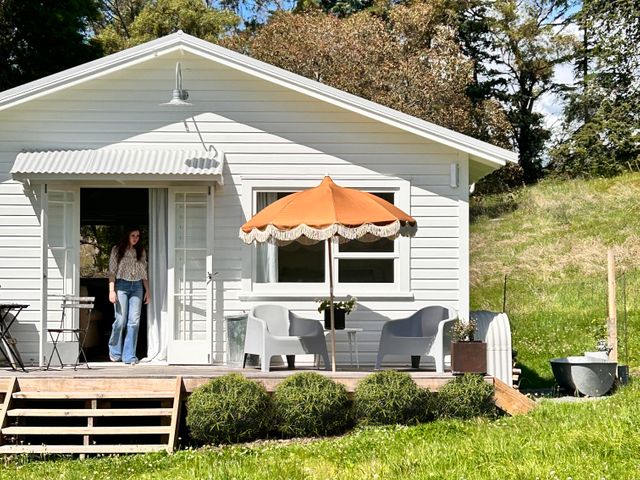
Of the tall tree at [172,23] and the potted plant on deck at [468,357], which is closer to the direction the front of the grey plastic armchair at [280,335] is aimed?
the potted plant on deck

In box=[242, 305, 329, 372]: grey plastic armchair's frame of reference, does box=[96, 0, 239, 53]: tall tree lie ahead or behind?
behind

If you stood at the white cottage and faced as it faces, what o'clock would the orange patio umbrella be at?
The orange patio umbrella is roughly at 11 o'clock from the white cottage.

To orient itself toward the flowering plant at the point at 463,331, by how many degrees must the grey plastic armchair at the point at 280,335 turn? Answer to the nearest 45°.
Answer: approximately 45° to its left

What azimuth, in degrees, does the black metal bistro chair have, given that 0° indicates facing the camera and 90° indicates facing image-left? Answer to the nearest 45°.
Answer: approximately 45°

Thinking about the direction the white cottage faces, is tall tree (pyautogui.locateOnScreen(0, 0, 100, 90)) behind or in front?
behind

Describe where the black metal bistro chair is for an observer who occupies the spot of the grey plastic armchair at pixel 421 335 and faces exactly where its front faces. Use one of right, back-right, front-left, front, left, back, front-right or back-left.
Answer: front-right

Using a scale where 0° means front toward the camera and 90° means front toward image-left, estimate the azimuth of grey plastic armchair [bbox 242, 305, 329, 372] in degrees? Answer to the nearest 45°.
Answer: approximately 315°

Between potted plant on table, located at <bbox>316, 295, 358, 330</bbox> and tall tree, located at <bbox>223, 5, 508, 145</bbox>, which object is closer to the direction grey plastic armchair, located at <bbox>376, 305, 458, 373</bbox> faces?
the potted plant on table

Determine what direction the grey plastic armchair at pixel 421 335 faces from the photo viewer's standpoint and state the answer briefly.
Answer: facing the viewer and to the left of the viewer

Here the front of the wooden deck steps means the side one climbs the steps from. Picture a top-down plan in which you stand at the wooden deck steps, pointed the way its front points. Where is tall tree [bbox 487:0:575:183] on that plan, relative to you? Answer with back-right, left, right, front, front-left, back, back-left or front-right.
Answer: back-left
